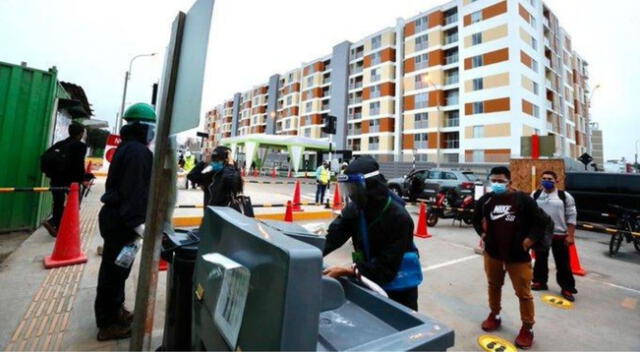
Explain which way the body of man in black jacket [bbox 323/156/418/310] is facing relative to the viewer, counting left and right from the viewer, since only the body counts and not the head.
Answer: facing the viewer and to the left of the viewer

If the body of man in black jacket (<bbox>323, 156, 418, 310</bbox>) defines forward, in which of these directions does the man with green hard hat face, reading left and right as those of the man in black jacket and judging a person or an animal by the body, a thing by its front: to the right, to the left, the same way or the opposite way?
the opposite way

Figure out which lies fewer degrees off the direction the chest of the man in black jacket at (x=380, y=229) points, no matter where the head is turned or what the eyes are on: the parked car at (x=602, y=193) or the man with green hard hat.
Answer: the man with green hard hat

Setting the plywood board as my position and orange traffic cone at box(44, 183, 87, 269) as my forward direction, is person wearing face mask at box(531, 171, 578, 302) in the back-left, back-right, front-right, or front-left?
front-left

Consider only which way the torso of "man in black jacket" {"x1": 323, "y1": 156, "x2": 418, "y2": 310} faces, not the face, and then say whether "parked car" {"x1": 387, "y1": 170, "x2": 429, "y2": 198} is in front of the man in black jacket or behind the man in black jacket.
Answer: behind

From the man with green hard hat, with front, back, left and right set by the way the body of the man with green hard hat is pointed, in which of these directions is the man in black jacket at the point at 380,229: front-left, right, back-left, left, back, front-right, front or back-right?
front-right

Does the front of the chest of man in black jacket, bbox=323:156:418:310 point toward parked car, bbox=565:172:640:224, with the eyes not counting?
no

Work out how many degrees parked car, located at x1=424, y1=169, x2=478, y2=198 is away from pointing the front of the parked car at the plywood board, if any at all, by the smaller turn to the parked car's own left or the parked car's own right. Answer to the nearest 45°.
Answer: approximately 135° to the parked car's own right

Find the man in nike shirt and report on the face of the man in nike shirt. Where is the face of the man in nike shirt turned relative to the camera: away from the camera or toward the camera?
toward the camera

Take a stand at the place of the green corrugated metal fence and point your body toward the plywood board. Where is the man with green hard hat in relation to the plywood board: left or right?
right

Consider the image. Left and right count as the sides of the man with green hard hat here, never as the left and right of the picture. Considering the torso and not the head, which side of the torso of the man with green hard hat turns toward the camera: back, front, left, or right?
right

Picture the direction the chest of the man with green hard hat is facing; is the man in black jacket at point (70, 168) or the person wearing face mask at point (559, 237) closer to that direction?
the person wearing face mask

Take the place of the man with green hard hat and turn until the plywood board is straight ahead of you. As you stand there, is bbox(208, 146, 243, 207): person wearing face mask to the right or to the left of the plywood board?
left

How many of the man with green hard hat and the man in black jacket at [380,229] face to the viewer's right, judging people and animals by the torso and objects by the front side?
1

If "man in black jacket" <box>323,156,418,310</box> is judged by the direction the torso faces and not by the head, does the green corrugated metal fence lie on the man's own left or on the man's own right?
on the man's own right

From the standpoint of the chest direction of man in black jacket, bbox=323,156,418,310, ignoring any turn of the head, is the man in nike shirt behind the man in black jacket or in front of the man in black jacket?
behind

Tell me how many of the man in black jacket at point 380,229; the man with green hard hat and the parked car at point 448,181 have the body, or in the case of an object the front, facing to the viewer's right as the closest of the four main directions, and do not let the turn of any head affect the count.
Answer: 1

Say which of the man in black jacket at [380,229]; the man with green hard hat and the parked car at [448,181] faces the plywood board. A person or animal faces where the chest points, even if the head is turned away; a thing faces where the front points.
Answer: the man with green hard hat

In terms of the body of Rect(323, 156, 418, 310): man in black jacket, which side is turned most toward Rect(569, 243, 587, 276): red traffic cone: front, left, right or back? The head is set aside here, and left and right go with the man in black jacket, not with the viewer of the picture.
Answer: back
